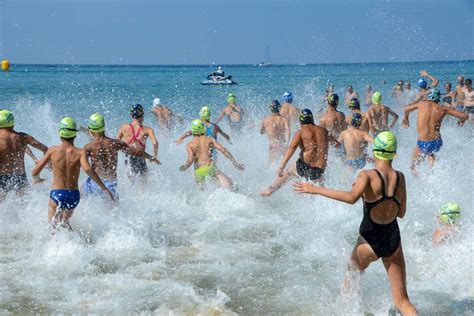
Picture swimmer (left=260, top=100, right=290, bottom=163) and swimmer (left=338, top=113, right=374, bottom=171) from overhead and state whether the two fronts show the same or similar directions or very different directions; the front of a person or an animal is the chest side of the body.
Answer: same or similar directions

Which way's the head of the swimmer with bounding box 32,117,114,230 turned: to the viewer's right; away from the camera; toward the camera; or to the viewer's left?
away from the camera

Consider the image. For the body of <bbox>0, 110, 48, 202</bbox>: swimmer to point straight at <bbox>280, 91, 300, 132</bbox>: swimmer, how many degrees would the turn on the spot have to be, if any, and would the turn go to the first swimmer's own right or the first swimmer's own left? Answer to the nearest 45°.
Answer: approximately 45° to the first swimmer's own right

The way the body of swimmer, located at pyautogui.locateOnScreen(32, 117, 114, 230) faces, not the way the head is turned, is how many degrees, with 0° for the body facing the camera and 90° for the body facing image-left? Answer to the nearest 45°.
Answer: approximately 180°

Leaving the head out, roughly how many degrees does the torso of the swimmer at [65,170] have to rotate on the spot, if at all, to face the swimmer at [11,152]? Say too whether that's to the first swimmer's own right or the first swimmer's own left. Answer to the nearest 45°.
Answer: approximately 45° to the first swimmer's own left

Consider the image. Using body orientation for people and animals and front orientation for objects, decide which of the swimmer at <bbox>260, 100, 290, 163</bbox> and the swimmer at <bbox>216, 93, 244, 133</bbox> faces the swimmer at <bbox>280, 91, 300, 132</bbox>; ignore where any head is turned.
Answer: the swimmer at <bbox>260, 100, 290, 163</bbox>

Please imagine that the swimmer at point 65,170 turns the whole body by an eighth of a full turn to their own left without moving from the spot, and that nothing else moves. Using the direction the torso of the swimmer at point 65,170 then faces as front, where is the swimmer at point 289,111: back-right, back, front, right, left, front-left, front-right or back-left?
right

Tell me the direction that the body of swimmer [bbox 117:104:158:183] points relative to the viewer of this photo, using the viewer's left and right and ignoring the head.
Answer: facing away from the viewer

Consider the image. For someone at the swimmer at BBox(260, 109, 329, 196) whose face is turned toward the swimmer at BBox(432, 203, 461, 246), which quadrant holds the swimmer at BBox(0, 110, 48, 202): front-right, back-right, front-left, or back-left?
back-right

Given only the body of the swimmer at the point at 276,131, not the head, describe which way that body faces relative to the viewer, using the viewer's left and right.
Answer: facing away from the viewer

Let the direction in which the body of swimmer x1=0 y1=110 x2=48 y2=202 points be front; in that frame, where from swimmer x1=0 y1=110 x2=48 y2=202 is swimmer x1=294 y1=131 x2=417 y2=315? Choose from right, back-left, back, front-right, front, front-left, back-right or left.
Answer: back-right

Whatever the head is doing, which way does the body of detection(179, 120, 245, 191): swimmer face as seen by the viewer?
away from the camera

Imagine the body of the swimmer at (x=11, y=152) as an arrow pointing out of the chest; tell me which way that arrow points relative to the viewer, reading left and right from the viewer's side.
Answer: facing away from the viewer

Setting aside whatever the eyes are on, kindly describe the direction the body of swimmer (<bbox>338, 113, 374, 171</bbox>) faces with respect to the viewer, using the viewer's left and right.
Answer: facing away from the viewer

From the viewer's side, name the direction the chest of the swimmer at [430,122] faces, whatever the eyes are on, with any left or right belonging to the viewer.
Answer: facing away from the viewer

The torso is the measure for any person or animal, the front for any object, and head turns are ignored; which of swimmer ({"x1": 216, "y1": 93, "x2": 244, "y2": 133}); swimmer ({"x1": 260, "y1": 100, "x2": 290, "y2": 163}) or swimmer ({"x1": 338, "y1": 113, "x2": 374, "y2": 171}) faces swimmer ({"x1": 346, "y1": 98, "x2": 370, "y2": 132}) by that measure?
swimmer ({"x1": 338, "y1": 113, "x2": 374, "y2": 171})
